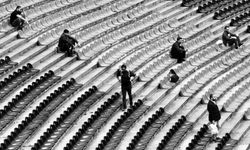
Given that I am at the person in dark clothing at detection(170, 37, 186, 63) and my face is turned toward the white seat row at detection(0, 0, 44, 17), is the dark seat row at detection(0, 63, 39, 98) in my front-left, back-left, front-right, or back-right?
front-left

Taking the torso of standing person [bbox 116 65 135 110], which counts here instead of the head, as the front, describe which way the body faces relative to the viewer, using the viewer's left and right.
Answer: facing the viewer

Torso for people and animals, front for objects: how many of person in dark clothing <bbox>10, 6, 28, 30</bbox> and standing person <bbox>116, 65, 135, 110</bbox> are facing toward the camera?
1
